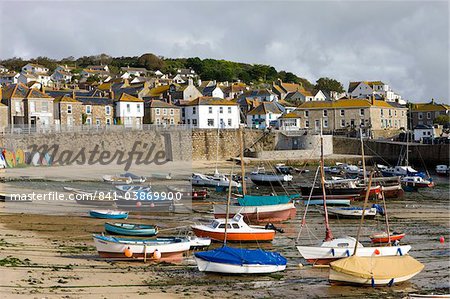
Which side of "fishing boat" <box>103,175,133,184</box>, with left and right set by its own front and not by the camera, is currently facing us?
left

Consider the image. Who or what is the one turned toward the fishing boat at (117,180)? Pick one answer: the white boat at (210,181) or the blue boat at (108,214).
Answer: the white boat

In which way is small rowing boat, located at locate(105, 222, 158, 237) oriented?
to the viewer's left

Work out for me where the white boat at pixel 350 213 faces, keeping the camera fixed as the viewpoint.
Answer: facing to the left of the viewer

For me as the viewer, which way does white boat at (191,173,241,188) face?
facing to the left of the viewer

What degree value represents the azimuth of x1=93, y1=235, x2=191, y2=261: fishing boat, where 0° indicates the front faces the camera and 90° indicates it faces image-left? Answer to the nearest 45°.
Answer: approximately 90°

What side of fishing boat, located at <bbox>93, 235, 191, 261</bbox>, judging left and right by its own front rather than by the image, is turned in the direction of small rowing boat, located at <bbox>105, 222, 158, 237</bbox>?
right

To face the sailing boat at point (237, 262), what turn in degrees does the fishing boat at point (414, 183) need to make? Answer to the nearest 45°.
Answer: approximately 90° to its left

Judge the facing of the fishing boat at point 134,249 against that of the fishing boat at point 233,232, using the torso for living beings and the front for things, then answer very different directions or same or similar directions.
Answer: same or similar directions
